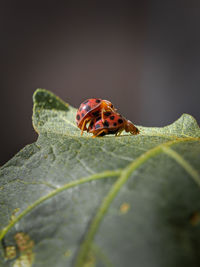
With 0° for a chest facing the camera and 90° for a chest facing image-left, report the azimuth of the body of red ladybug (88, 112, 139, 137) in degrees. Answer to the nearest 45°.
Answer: approximately 270°

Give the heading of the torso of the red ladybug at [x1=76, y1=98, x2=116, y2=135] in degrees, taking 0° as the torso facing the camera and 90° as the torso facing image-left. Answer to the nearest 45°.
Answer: approximately 270°

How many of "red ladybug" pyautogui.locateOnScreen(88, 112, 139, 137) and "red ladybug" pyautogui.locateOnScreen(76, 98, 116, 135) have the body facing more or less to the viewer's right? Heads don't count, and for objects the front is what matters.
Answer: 2
